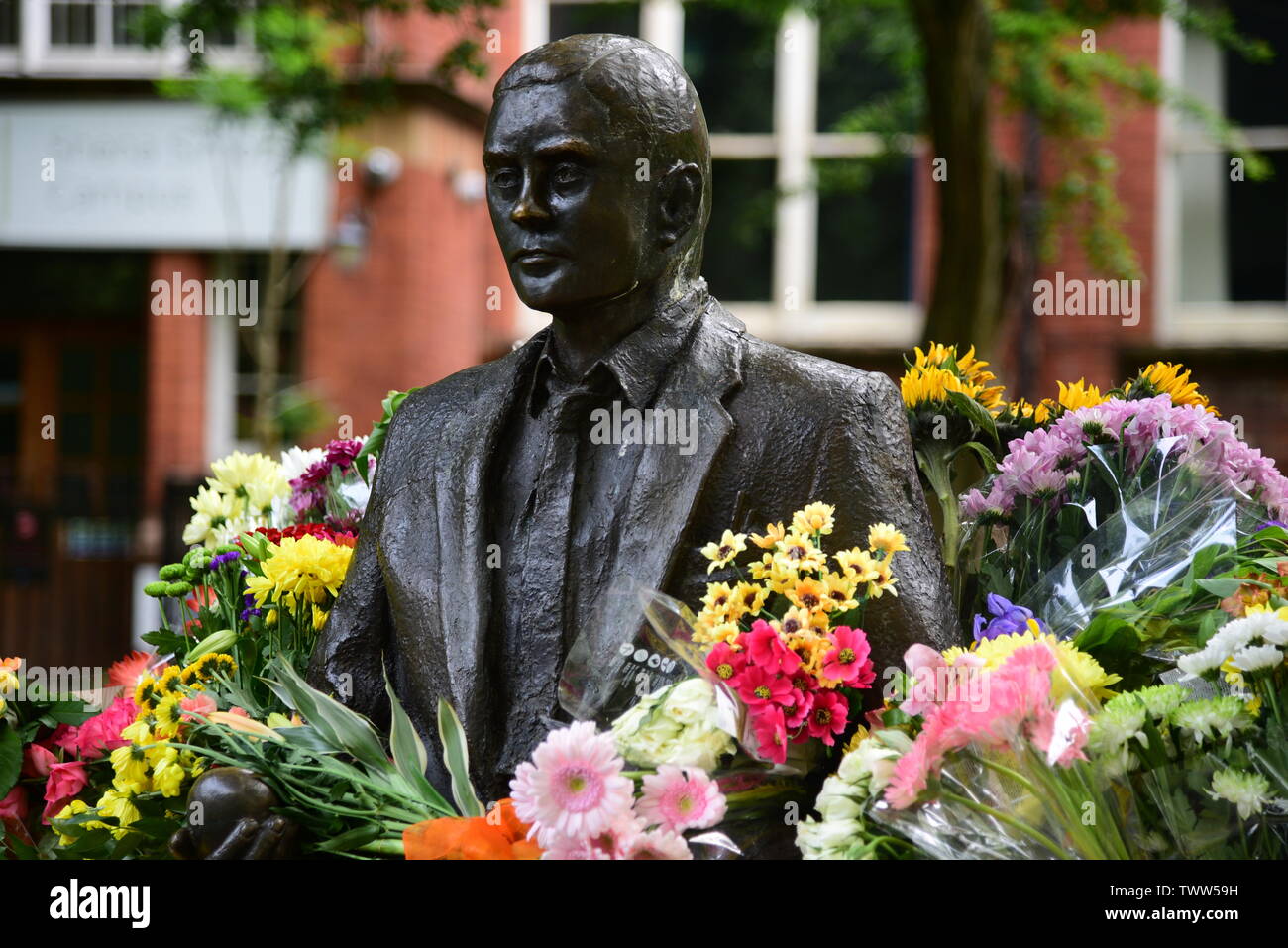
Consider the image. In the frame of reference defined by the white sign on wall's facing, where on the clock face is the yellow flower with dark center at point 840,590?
The yellow flower with dark center is roughly at 12 o'clock from the white sign on wall.

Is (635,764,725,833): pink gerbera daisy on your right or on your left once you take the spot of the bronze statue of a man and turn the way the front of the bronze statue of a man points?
on your left

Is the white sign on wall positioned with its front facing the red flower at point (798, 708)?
yes

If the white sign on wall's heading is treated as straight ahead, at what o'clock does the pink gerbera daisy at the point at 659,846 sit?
The pink gerbera daisy is roughly at 12 o'clock from the white sign on wall.

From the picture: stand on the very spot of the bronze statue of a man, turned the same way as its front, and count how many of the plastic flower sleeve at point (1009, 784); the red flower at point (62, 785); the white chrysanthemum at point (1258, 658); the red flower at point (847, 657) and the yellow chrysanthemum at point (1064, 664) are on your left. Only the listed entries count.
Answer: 4

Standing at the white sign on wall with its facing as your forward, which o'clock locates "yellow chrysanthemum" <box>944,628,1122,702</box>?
The yellow chrysanthemum is roughly at 12 o'clock from the white sign on wall.

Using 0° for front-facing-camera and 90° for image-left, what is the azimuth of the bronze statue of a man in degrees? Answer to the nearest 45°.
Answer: approximately 45°

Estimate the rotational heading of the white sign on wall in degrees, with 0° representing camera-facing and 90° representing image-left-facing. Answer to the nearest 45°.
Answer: approximately 0°
